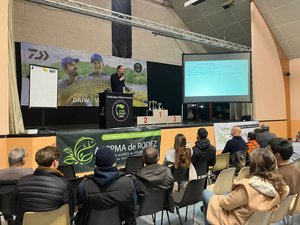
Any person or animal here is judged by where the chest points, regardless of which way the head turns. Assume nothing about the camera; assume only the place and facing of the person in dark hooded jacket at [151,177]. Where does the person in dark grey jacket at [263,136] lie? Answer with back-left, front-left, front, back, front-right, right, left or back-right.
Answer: front-right

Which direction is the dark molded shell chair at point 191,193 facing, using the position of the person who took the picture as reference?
facing away from the viewer and to the left of the viewer

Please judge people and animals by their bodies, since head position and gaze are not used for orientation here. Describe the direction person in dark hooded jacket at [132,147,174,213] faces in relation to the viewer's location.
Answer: facing away from the viewer

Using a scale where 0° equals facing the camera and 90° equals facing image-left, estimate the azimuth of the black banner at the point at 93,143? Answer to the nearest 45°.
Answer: approximately 0°

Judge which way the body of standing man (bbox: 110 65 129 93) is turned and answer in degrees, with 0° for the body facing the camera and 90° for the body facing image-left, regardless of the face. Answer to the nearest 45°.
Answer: approximately 315°

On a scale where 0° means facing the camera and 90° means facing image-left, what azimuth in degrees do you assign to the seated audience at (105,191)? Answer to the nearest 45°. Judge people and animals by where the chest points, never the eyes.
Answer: approximately 180°

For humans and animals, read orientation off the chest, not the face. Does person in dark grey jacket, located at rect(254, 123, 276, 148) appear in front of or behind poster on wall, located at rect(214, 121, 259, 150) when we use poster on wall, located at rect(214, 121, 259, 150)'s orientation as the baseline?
in front

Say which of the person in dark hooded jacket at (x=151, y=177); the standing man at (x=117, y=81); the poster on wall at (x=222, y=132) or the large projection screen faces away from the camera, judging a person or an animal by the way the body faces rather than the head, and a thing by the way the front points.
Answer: the person in dark hooded jacket

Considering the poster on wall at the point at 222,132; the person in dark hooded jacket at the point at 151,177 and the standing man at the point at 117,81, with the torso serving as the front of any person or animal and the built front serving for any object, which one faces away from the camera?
the person in dark hooded jacket

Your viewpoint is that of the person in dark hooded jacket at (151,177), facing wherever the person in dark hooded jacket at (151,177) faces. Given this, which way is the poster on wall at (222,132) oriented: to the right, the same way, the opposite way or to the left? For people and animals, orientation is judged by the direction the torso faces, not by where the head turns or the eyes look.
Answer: the opposite way

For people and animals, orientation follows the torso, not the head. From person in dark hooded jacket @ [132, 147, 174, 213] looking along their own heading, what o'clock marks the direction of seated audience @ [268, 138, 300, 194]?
seated audience @ [268, 138, 300, 194] is roughly at 3 o'clock from person in dark hooded jacket @ [132, 147, 174, 213].

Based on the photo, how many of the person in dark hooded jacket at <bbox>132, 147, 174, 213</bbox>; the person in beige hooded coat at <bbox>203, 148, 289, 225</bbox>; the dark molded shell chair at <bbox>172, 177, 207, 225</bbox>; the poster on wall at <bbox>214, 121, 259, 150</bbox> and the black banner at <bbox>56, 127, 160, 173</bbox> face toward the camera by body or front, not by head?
2

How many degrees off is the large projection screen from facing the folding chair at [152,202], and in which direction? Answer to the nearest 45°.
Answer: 0° — it already faces it

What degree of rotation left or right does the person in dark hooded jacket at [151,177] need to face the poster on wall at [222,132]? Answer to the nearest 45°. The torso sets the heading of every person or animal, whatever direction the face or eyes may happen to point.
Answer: approximately 45° to their right

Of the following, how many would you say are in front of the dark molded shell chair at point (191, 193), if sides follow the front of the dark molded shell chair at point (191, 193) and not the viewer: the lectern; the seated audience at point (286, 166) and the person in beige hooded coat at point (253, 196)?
1
